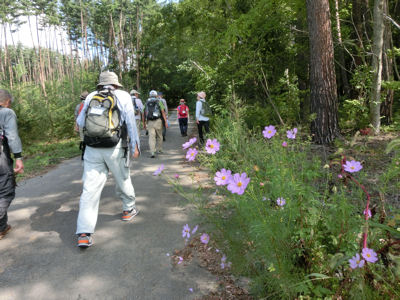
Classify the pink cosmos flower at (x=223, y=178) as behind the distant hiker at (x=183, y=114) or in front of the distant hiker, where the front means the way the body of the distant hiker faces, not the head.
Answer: behind

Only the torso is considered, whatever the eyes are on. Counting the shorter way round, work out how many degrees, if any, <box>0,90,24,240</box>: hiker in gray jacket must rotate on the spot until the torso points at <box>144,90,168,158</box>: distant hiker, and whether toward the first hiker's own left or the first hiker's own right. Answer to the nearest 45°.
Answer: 0° — they already face them

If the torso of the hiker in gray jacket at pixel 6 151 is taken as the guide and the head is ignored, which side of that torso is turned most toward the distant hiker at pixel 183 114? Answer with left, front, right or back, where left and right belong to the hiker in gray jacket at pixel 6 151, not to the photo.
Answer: front

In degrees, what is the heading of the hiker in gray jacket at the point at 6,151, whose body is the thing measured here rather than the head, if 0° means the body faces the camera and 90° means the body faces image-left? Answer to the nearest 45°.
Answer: approximately 225°

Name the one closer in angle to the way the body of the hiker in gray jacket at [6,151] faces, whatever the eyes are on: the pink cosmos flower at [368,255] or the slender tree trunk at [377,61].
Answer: the slender tree trunk

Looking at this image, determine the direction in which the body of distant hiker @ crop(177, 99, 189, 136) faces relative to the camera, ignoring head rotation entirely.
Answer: away from the camera

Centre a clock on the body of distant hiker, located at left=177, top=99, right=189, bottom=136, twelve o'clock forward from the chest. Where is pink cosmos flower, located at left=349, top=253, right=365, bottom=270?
The pink cosmos flower is roughly at 6 o'clock from the distant hiker.

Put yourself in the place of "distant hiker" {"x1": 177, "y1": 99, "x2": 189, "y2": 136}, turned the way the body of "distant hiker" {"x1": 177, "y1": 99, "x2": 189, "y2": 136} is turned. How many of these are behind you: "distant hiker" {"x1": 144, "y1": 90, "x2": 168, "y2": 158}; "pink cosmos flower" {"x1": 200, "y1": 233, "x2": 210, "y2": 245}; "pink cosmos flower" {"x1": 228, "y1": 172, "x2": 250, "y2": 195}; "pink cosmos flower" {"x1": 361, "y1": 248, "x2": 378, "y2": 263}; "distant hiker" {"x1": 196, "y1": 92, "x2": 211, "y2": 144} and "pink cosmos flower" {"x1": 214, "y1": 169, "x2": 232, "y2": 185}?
6
